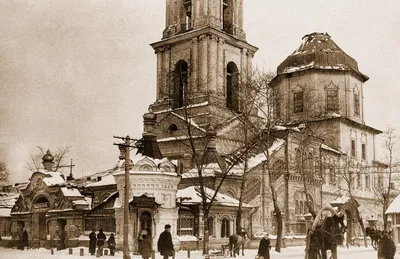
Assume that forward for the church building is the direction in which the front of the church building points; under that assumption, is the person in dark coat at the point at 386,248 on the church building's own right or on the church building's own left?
on the church building's own left

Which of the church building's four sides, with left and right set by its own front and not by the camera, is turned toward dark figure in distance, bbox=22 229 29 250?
front

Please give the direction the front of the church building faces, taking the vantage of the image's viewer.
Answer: facing the viewer and to the left of the viewer

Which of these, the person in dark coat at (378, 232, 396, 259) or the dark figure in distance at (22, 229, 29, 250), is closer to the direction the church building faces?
the dark figure in distance

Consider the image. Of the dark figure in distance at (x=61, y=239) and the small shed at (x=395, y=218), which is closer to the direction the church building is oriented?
the dark figure in distance
